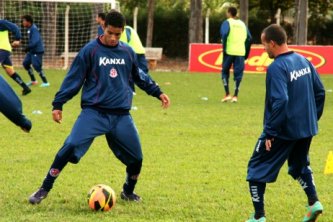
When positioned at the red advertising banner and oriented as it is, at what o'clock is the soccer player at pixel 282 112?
The soccer player is roughly at 12 o'clock from the red advertising banner.

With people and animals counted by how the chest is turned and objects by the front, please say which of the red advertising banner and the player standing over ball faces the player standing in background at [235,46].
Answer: the red advertising banner

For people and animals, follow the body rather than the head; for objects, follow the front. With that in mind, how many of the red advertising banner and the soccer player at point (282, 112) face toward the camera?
1

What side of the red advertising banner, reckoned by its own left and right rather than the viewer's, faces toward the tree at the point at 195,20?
back

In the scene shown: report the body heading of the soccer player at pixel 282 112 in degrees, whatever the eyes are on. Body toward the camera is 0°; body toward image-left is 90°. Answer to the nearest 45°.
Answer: approximately 135°

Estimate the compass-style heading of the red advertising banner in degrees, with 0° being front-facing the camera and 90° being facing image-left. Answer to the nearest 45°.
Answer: approximately 0°

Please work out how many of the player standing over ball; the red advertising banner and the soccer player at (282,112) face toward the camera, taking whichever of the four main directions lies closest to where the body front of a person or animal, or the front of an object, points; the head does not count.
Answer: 2

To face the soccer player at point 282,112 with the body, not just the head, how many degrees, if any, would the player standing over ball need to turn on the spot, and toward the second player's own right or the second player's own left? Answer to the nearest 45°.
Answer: approximately 45° to the second player's own left

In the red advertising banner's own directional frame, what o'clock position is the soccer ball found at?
The soccer ball is roughly at 12 o'clock from the red advertising banner.
